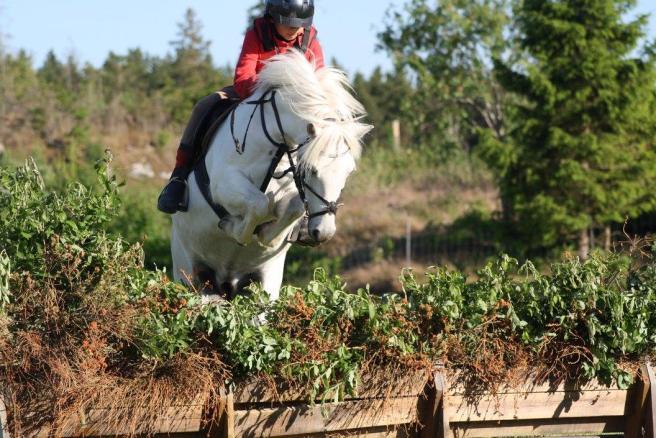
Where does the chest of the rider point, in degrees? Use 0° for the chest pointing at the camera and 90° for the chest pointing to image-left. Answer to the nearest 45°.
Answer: approximately 315°

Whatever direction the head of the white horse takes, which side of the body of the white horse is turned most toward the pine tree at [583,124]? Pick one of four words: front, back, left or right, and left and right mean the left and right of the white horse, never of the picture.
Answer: left

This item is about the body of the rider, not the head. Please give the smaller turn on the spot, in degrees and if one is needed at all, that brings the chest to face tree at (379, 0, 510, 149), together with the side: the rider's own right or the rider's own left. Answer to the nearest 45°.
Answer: approximately 135° to the rider's own left

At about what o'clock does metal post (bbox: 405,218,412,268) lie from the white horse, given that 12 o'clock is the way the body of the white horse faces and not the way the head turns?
The metal post is roughly at 8 o'clock from the white horse.

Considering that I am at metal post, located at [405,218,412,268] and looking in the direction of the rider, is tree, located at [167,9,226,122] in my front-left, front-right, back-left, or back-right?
back-right

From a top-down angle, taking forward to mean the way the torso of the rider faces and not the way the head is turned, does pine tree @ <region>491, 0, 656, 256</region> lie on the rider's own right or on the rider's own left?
on the rider's own left

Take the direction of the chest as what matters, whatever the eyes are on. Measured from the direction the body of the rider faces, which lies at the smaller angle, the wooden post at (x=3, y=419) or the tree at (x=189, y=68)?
the wooden post

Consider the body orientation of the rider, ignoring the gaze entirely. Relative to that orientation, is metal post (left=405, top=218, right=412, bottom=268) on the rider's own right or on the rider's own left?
on the rider's own left

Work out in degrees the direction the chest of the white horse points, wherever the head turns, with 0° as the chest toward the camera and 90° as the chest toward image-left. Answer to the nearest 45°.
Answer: approximately 315°
